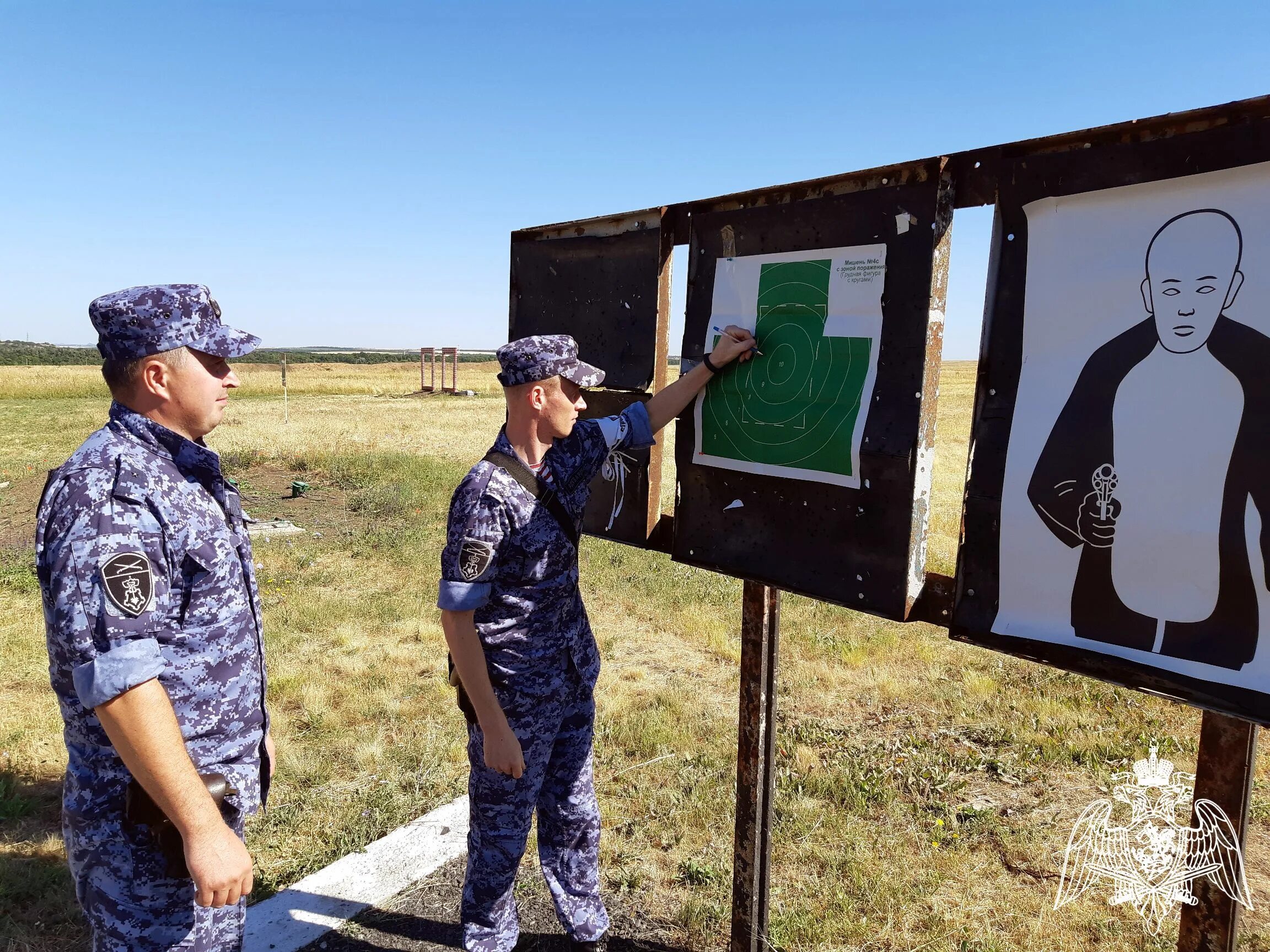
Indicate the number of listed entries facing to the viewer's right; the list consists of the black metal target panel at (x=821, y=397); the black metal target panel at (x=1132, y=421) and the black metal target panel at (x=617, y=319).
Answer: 0

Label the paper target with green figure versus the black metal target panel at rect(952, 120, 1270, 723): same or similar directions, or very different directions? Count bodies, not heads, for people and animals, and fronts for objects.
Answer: same or similar directions

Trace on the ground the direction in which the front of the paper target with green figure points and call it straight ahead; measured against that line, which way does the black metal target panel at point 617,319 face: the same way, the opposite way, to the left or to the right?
the same way

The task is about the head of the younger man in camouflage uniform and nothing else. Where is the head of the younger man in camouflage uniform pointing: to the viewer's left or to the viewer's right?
to the viewer's right

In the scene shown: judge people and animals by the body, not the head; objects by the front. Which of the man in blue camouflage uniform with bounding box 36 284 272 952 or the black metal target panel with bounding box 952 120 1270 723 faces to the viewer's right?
the man in blue camouflage uniform

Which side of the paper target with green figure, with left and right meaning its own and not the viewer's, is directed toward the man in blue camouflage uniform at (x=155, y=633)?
front

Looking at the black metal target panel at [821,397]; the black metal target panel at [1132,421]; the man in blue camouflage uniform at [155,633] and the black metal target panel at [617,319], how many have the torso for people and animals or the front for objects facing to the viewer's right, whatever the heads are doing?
1

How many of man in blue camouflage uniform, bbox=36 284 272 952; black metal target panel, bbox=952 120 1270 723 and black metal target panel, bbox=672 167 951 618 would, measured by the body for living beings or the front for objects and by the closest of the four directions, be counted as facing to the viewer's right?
1

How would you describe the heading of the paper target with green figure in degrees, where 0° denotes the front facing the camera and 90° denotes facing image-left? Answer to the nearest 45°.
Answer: approximately 45°

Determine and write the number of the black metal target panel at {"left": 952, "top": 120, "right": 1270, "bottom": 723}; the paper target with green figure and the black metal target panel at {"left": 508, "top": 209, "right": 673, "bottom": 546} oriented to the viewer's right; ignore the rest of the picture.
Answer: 0

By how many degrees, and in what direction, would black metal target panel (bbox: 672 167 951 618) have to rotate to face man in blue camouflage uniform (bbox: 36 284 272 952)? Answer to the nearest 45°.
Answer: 0° — it already faces them

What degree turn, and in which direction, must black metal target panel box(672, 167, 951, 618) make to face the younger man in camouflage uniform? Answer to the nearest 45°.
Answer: approximately 45° to its right

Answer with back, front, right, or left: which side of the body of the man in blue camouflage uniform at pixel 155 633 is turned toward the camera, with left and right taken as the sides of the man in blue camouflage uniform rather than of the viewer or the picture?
right

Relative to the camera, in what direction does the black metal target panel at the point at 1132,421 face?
facing the viewer and to the left of the viewer

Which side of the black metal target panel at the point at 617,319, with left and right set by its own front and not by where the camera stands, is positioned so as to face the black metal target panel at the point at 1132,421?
left
